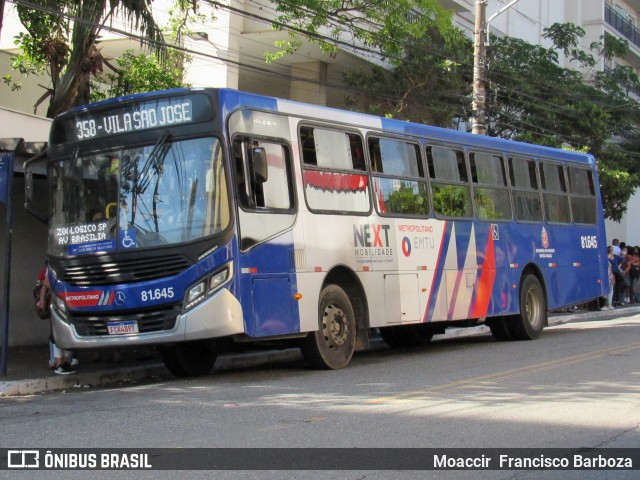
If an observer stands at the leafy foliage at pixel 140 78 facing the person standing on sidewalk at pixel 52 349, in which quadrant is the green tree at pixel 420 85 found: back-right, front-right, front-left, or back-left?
back-left

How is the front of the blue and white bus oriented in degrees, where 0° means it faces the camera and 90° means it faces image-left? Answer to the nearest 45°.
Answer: approximately 45°

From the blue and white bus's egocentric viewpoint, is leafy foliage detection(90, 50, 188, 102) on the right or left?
on its right

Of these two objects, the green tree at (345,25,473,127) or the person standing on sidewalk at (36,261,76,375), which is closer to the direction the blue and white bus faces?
the person standing on sidewalk

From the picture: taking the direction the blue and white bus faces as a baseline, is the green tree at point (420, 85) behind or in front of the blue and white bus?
behind
